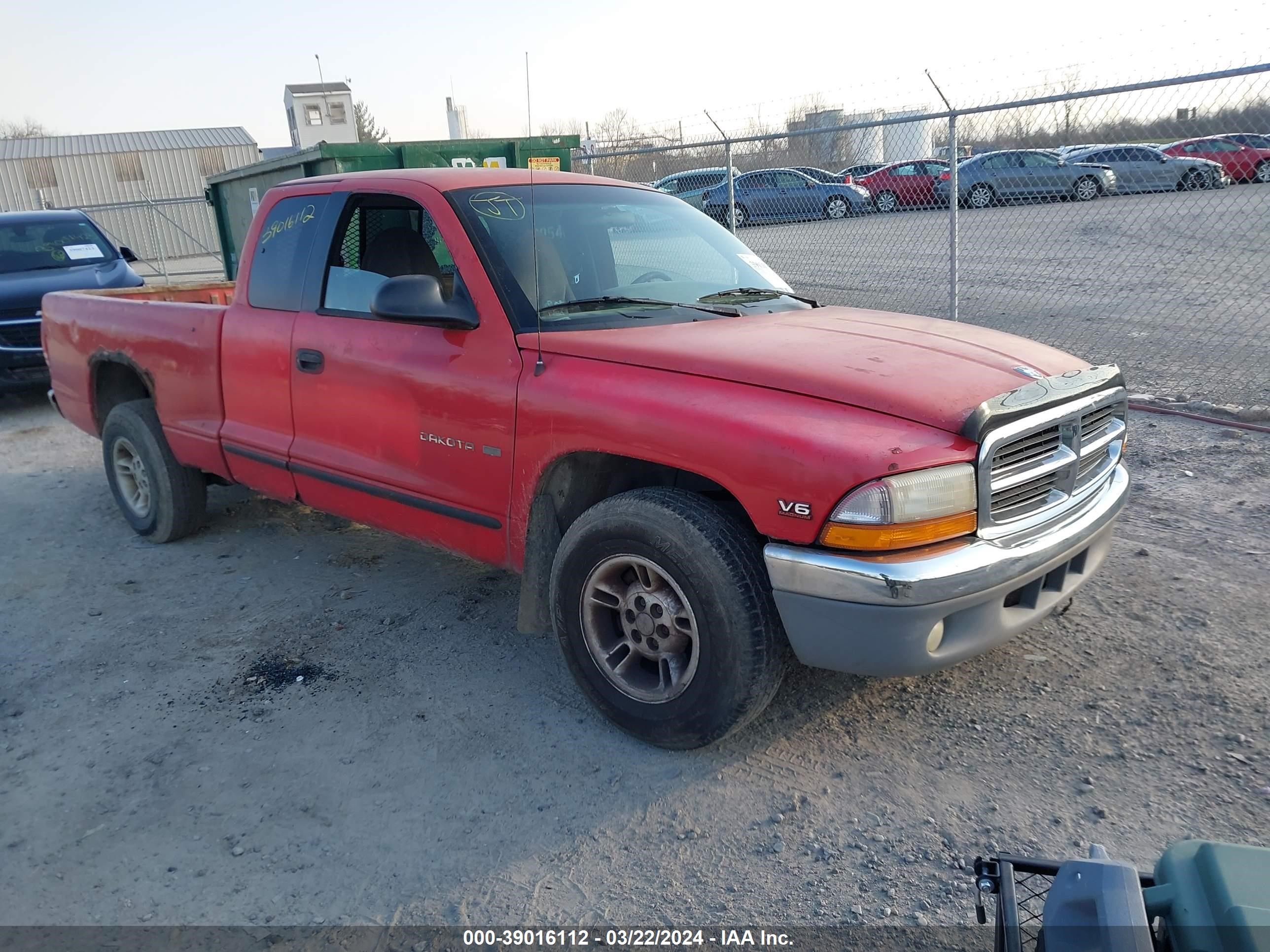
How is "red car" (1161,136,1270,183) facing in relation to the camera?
to the viewer's right

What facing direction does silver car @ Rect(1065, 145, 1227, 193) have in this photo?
to the viewer's right

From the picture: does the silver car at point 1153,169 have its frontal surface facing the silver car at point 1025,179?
no

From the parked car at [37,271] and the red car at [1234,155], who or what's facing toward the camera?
the parked car

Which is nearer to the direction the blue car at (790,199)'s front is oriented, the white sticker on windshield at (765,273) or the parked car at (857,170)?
the parked car

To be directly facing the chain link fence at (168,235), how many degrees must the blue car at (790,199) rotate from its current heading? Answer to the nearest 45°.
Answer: approximately 135° to its left

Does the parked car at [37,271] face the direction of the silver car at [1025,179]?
no

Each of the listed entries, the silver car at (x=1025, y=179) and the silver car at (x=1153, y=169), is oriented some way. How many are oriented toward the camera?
0

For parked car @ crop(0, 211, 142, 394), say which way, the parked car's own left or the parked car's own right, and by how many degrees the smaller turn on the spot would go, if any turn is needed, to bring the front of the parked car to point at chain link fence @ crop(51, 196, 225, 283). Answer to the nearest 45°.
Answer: approximately 180°

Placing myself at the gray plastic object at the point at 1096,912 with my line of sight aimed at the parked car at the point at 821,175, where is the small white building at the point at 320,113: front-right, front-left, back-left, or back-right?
front-left

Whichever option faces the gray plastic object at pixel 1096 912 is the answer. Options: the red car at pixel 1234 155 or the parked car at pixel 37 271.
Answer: the parked car

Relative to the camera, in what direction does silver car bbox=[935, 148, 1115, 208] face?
facing to the right of the viewer

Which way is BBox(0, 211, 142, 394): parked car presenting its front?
toward the camera

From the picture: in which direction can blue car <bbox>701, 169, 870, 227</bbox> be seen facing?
to the viewer's right

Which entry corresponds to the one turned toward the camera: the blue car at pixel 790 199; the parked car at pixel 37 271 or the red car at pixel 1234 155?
the parked car
